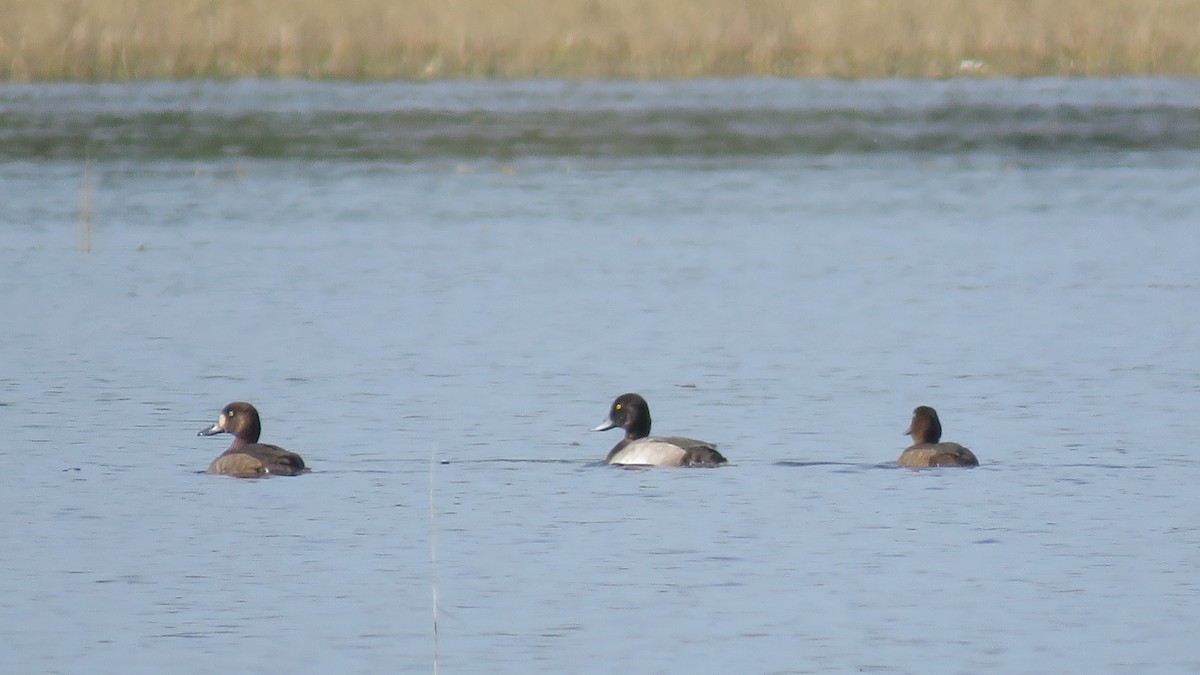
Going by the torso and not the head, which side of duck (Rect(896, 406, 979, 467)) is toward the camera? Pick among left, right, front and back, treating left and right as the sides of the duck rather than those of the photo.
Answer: left

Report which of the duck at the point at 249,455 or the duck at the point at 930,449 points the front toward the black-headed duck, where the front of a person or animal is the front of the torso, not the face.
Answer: the duck at the point at 930,449

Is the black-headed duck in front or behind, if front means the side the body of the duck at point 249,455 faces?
behind

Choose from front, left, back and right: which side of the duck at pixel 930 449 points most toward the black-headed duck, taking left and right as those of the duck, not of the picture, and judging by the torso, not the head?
front

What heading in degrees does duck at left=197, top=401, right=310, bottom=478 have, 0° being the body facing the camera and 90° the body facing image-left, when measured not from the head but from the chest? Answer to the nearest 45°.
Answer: approximately 90°

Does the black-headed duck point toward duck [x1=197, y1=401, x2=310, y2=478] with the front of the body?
yes

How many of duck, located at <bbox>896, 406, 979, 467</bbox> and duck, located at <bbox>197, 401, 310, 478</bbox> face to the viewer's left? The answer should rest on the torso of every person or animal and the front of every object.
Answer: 2

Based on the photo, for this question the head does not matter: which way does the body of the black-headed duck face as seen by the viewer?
to the viewer's left

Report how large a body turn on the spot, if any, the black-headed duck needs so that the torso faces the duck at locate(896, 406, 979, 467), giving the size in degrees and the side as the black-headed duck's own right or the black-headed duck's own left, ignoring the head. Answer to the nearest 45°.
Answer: approximately 180°

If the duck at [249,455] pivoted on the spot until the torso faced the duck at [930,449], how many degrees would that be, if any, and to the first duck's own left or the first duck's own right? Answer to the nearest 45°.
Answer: approximately 180°
